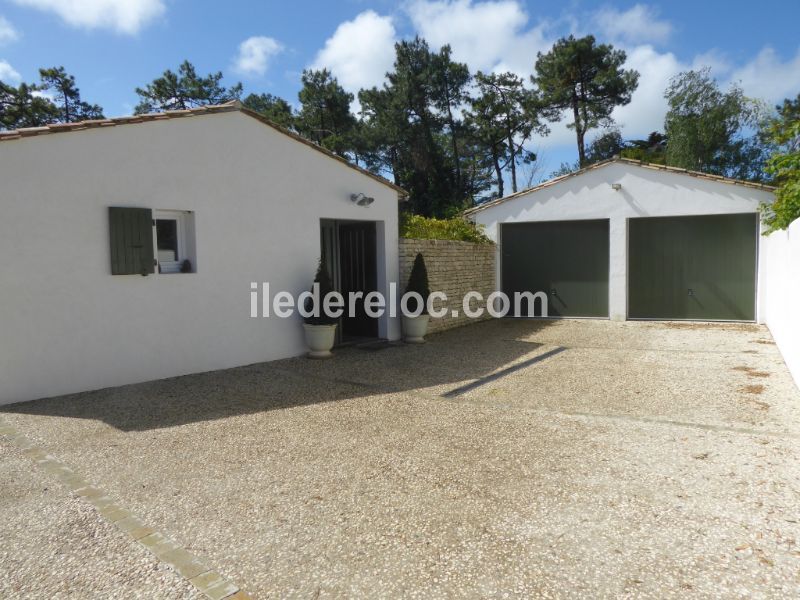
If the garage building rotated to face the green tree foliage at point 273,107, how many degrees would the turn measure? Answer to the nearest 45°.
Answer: approximately 135° to its right

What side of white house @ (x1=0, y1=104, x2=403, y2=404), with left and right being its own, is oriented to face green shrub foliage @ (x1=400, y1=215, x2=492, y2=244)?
left

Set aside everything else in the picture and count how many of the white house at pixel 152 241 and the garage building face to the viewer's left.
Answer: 0

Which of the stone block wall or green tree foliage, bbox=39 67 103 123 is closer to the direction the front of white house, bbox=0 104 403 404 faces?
the stone block wall

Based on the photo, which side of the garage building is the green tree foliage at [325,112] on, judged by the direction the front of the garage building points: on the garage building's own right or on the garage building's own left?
on the garage building's own right

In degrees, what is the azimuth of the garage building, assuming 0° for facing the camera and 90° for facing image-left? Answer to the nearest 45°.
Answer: approximately 0°

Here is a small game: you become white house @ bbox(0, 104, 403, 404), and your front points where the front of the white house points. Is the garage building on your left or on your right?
on your left

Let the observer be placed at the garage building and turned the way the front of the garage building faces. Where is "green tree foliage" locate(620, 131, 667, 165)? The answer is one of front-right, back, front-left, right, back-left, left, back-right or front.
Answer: back

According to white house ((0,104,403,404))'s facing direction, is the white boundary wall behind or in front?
in front

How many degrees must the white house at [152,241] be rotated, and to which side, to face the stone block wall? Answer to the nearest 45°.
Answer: approximately 90° to its left
